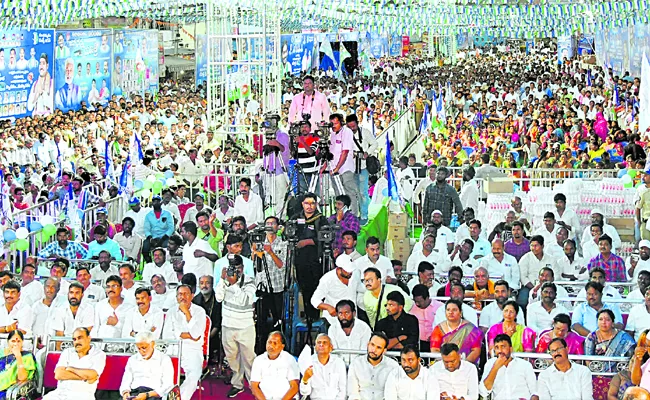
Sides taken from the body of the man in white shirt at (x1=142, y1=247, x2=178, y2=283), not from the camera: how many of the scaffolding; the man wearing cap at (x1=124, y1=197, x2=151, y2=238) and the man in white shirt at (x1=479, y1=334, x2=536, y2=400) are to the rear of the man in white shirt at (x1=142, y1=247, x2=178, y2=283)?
2

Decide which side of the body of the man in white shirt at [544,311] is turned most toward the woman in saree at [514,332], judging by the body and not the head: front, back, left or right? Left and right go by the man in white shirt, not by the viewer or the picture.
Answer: front

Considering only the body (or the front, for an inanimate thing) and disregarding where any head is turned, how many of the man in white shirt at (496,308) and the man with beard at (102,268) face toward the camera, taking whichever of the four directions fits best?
2

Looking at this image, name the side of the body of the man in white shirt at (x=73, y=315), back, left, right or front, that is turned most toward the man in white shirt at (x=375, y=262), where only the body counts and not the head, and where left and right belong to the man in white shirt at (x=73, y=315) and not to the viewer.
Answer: left

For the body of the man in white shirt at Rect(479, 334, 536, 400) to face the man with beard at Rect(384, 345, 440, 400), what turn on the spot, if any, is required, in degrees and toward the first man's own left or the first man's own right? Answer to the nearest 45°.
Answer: approximately 45° to the first man's own right

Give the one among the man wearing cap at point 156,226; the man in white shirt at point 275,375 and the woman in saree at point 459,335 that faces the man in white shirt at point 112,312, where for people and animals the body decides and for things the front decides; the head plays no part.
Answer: the man wearing cap

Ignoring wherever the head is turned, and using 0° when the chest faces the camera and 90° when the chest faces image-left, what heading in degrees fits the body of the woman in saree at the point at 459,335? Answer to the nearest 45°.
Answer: approximately 0°

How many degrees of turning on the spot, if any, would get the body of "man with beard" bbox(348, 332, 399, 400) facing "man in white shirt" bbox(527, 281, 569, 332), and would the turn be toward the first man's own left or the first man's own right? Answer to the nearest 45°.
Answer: approximately 135° to the first man's own left

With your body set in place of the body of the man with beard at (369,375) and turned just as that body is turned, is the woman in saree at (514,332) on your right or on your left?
on your left

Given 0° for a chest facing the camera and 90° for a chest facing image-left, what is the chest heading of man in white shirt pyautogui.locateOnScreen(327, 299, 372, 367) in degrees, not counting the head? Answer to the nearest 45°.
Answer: approximately 0°
